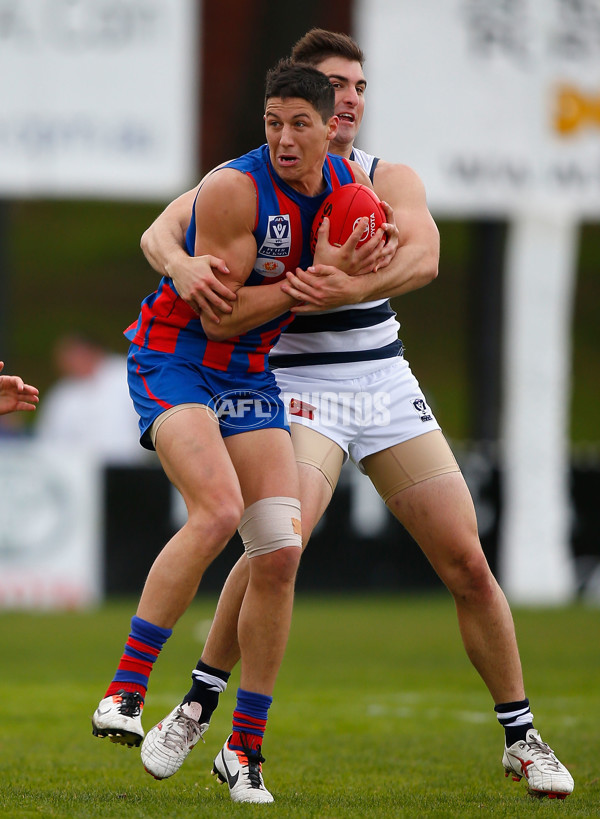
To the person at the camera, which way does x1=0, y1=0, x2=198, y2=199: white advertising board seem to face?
facing the viewer

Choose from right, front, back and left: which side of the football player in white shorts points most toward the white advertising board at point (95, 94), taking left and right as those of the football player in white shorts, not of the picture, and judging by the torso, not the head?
back

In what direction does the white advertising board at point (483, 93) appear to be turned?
toward the camera

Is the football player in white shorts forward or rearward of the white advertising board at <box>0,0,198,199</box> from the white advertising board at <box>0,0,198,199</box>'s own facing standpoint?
forward

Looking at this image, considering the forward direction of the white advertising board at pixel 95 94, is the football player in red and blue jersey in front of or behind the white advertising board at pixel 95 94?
in front

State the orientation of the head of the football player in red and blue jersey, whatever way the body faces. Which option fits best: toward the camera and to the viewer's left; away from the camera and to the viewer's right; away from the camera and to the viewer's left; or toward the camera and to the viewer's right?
toward the camera and to the viewer's left

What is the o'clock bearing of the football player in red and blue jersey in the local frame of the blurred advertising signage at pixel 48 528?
The football player in red and blue jersey is roughly at 12 o'clock from the blurred advertising signage.
